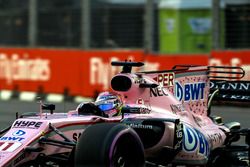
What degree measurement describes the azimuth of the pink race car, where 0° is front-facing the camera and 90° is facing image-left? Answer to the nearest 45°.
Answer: approximately 45°

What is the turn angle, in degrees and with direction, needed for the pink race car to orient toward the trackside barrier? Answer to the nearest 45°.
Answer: approximately 135° to its right

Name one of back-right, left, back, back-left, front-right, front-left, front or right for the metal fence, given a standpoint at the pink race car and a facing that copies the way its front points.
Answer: back-right
